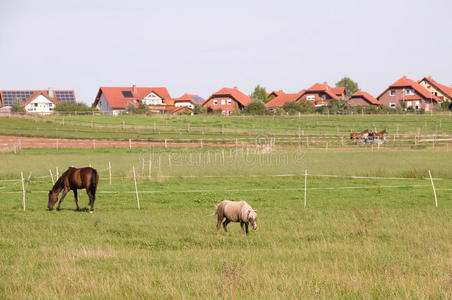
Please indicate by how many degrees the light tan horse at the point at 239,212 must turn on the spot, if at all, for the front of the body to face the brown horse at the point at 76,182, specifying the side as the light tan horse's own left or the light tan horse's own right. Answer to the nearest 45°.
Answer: approximately 135° to the light tan horse's own left

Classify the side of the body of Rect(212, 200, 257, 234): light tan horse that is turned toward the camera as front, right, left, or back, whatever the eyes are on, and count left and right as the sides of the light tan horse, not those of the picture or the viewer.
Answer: right
